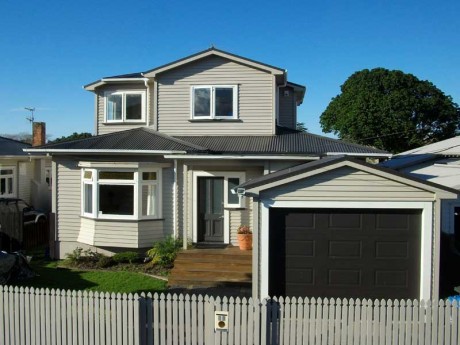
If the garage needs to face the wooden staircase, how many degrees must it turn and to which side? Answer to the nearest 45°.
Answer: approximately 135° to its right

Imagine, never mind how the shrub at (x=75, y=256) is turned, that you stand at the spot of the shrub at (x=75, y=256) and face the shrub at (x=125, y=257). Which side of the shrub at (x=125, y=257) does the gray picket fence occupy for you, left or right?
right

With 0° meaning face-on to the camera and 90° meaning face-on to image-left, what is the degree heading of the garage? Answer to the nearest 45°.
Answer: approximately 0°

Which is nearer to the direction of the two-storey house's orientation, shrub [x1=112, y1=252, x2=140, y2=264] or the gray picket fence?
the gray picket fence

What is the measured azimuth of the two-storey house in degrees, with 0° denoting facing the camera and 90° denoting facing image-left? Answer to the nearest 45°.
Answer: approximately 0°
